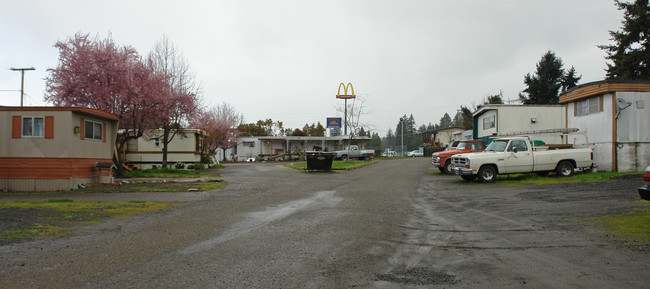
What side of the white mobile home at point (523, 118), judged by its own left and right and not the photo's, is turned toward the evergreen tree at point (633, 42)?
back

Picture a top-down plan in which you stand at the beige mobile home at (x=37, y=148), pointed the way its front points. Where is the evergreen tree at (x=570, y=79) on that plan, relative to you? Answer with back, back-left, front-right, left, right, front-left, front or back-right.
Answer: front-left

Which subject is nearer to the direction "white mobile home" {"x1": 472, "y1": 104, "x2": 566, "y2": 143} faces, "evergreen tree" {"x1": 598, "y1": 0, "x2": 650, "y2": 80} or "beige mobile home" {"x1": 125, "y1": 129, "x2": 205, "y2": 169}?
the beige mobile home

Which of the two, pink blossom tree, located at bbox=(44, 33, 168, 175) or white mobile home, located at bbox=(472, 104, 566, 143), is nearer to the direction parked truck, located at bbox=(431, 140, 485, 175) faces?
the pink blossom tree

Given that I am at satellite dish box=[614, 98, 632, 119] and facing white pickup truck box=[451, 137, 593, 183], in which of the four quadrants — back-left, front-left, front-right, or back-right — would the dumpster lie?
front-right

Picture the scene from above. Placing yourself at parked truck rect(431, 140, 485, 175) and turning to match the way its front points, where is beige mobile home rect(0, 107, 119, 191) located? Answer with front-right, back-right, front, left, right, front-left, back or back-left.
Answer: front

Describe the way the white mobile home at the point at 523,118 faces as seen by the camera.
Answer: facing the viewer and to the left of the viewer

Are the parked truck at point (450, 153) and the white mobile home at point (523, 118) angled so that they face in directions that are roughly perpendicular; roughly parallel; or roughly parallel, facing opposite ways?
roughly parallel

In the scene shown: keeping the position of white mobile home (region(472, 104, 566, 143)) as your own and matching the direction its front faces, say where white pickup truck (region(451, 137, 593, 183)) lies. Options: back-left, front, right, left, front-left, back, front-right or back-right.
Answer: front-left

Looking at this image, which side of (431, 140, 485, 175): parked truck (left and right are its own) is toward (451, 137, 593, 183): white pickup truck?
left

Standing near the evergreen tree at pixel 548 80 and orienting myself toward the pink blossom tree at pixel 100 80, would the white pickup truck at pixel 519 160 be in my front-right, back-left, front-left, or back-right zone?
front-left

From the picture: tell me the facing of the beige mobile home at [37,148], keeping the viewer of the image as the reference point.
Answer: facing the viewer and to the right of the viewer

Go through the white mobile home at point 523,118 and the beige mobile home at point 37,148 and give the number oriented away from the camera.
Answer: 0

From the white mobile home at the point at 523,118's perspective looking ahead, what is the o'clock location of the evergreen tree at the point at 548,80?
The evergreen tree is roughly at 5 o'clock from the white mobile home.

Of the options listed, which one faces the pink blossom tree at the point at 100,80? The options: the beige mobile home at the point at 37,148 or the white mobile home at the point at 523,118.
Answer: the white mobile home

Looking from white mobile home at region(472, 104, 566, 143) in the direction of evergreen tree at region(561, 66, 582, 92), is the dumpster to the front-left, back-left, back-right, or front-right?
back-left

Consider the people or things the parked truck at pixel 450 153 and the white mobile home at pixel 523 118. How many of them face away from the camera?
0

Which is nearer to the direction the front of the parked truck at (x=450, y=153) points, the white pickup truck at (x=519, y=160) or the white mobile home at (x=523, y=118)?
the white pickup truck
